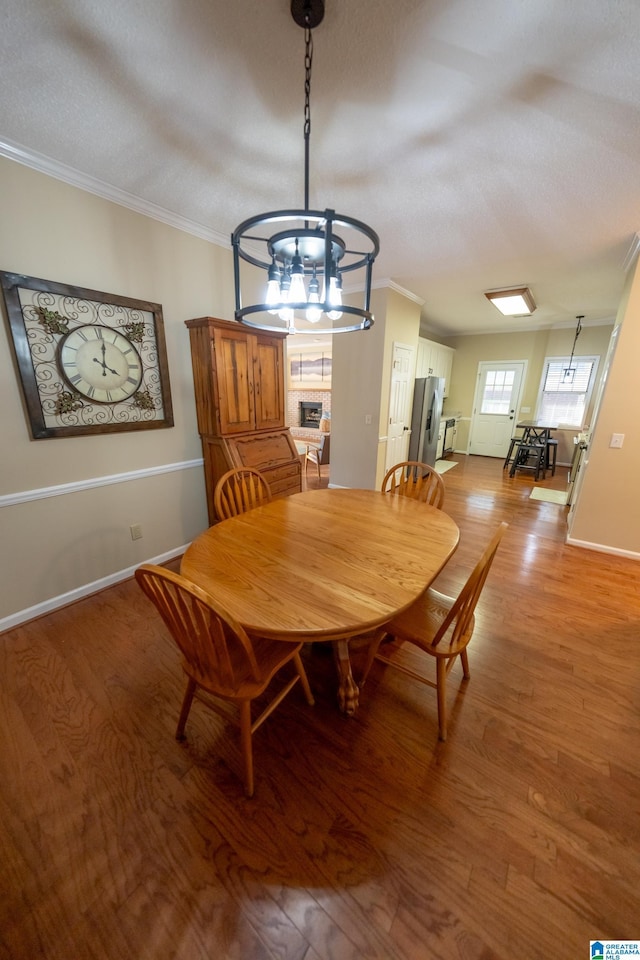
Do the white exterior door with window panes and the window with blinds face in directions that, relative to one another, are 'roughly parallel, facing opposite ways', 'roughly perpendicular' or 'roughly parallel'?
roughly parallel

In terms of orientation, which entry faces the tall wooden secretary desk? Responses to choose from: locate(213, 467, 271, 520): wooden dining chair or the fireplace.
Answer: the fireplace

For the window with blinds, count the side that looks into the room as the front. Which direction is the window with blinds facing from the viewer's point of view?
toward the camera

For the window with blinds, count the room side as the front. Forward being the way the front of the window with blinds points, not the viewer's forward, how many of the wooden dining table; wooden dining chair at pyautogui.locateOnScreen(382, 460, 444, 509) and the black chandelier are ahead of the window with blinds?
3

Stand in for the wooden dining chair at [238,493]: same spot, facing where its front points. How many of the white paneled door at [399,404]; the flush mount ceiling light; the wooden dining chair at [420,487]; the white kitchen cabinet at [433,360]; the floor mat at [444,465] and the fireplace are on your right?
0

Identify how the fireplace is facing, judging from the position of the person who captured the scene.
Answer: facing the viewer

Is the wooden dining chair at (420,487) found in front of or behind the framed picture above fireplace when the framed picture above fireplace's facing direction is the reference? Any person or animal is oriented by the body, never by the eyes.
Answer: in front

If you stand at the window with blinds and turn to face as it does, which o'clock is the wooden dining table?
The wooden dining table is roughly at 12 o'clock from the window with blinds.

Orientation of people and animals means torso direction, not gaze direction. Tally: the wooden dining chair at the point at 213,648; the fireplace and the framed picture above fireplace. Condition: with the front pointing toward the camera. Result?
2

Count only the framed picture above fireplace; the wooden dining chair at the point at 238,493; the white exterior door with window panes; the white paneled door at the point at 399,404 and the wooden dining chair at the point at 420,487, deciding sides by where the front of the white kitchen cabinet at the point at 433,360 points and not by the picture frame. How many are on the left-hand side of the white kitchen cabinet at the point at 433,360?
1

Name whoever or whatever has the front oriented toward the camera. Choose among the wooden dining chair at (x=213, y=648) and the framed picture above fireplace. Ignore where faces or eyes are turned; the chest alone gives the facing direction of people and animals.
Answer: the framed picture above fireplace

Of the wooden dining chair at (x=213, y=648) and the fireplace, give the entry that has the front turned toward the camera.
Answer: the fireplace

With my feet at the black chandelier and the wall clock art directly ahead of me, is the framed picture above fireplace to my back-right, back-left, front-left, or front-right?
front-right

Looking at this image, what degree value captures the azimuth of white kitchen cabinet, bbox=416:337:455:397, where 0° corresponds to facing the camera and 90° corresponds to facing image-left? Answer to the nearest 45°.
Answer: approximately 315°

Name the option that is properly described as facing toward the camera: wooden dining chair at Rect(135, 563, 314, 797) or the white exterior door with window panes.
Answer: the white exterior door with window panes

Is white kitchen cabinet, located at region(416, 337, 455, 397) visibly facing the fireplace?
no

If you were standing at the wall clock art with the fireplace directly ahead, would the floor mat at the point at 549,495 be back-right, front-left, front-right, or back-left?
front-right

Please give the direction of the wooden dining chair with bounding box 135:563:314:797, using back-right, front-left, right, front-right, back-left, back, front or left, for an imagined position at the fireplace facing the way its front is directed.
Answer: front

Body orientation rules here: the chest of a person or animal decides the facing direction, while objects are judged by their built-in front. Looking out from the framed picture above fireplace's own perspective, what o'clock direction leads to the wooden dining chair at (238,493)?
The wooden dining chair is roughly at 12 o'clock from the framed picture above fireplace.

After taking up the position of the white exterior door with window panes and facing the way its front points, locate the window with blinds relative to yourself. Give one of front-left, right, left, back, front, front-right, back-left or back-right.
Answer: left
